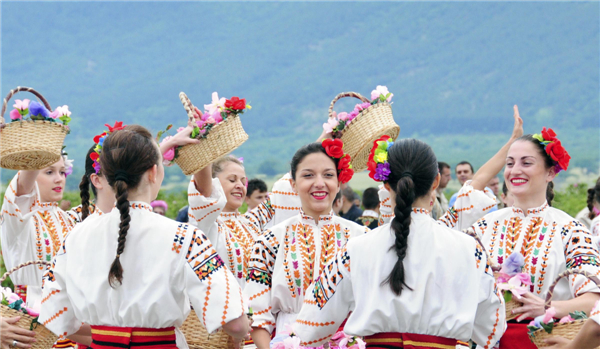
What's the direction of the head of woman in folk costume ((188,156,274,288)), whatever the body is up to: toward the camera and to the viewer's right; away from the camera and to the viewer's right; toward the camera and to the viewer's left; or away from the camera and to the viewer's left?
toward the camera and to the viewer's right

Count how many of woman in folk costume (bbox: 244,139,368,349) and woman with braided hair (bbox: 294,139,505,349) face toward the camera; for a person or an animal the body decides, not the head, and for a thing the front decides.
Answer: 1

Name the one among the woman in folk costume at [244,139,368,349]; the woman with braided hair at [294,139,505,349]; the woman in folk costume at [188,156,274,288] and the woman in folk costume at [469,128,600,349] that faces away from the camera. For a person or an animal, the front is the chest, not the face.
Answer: the woman with braided hair

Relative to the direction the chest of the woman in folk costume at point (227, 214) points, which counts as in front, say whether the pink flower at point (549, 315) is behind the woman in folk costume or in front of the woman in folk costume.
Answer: in front

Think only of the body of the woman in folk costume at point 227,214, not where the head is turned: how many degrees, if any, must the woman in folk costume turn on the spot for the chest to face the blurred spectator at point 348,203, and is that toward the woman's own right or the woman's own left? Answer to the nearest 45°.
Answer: approximately 135° to the woman's own left

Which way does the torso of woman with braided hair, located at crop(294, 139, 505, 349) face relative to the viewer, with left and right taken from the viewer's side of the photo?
facing away from the viewer

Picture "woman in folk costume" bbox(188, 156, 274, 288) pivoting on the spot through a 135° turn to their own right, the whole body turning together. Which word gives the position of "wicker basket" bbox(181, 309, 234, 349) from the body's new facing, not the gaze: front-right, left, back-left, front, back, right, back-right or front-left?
left

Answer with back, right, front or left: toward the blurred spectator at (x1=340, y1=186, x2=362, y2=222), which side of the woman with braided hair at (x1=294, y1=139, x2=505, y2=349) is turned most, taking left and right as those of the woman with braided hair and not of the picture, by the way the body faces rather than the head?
front

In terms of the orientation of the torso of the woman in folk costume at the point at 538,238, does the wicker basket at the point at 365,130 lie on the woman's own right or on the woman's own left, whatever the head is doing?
on the woman's own right

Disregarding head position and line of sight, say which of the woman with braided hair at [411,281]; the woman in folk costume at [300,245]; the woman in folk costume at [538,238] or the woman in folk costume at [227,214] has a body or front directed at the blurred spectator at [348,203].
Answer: the woman with braided hair

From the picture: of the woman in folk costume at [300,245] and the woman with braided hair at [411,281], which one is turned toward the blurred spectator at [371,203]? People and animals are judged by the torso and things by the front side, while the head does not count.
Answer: the woman with braided hair

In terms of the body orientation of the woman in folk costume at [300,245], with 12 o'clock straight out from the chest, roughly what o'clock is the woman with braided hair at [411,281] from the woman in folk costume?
The woman with braided hair is roughly at 11 o'clock from the woman in folk costume.

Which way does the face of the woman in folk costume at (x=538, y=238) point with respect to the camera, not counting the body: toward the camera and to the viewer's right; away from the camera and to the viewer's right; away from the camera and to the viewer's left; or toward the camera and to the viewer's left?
toward the camera and to the viewer's left
